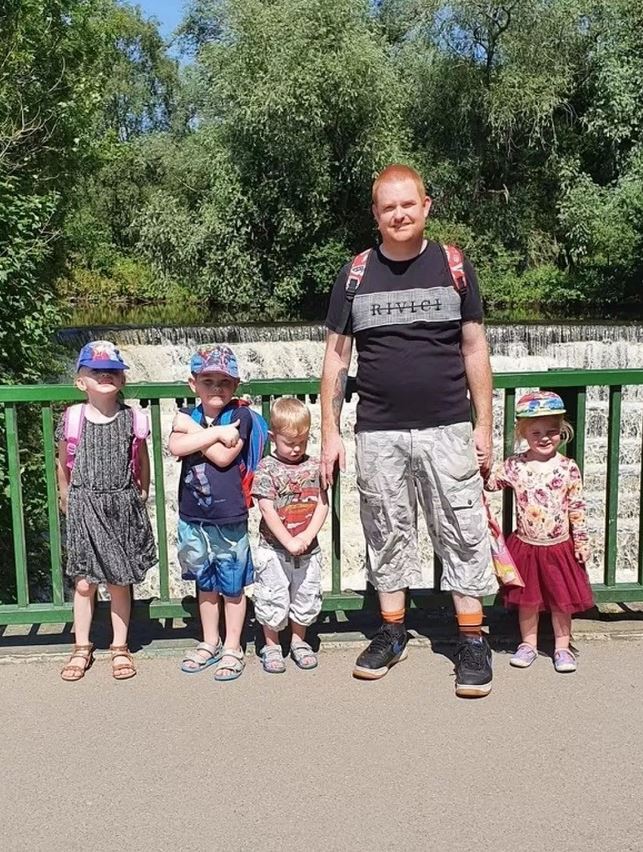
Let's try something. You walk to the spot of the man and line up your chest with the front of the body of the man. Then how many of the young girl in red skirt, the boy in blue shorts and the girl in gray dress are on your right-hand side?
2

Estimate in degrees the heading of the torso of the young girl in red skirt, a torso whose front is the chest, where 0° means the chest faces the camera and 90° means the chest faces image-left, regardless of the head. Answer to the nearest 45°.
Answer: approximately 0°

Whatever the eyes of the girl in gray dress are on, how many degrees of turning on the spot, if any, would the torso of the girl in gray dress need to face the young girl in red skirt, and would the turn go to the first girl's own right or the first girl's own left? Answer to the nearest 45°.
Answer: approximately 90° to the first girl's own left

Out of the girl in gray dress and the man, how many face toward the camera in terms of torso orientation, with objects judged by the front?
2

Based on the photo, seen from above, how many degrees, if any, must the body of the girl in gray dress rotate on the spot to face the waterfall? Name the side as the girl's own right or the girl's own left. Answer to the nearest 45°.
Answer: approximately 180°
